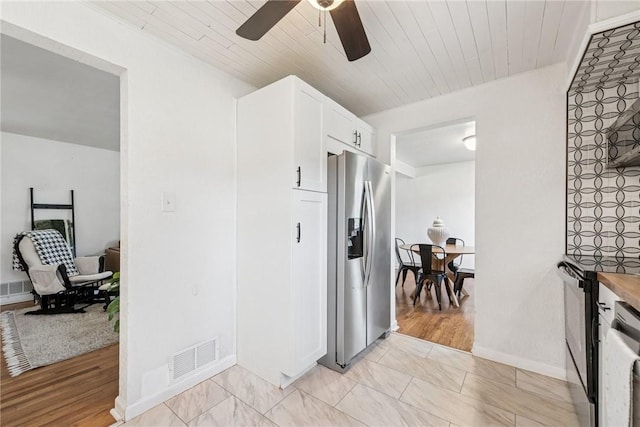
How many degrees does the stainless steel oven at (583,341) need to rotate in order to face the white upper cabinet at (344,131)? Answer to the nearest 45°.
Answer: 0° — it already faces it

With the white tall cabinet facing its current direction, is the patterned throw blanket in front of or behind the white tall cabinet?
behind

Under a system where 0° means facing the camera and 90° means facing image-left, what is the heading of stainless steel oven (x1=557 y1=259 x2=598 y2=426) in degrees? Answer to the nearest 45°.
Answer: approximately 90°

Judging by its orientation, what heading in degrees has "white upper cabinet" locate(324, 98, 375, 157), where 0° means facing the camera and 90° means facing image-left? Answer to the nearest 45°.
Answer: approximately 315°
